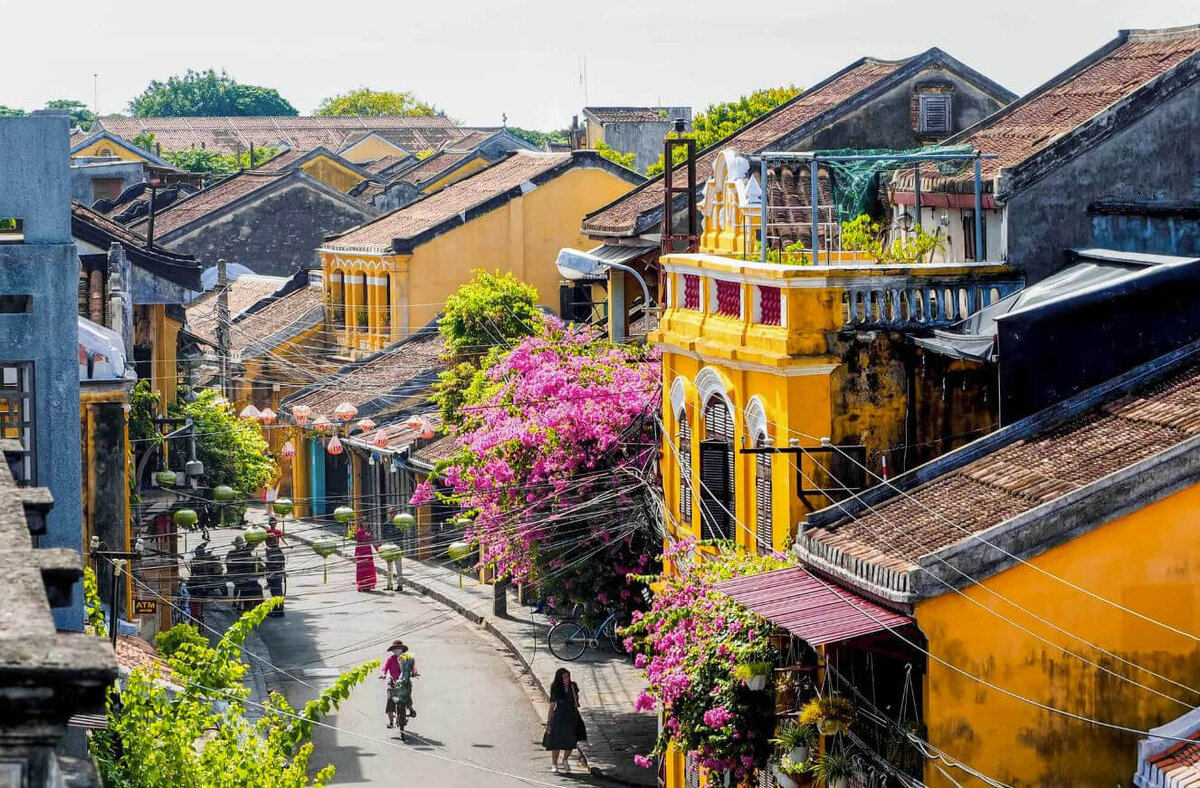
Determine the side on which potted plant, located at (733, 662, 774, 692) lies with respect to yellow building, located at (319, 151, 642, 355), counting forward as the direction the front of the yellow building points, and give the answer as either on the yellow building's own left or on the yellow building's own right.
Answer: on the yellow building's own left

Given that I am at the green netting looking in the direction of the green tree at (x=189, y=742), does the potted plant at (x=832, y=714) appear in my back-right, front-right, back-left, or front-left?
front-left

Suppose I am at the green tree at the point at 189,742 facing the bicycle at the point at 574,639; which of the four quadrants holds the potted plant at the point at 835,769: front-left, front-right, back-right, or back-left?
front-right

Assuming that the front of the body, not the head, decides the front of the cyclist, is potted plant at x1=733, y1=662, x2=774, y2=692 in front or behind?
in front

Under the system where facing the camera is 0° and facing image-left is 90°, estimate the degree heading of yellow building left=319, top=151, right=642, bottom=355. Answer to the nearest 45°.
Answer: approximately 45°

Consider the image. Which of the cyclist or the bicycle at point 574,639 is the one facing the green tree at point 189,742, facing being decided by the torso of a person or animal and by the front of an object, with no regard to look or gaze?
the cyclist

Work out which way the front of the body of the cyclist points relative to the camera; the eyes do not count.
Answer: toward the camera
